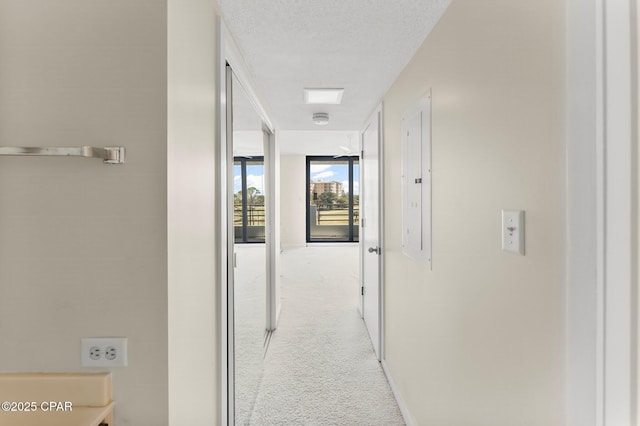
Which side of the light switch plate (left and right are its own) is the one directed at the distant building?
right

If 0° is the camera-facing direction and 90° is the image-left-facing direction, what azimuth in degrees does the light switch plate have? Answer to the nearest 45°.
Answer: approximately 45°

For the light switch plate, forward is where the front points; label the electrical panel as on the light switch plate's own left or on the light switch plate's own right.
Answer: on the light switch plate's own right

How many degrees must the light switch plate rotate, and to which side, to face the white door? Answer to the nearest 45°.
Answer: approximately 90° to its right

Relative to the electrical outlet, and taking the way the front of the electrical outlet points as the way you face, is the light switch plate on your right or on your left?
on your left

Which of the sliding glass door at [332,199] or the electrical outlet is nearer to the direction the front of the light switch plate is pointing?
the electrical outlet
